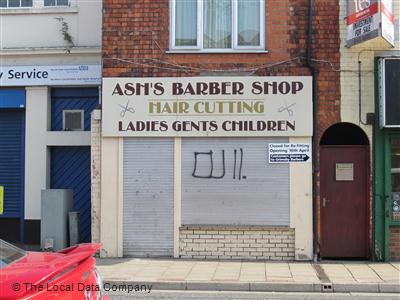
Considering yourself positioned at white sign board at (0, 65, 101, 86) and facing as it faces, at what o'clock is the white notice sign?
The white notice sign is roughly at 10 o'clock from the white sign board.

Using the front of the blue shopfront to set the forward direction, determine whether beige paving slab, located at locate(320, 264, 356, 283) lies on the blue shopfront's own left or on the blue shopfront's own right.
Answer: on the blue shopfront's own left

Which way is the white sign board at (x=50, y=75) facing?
toward the camera

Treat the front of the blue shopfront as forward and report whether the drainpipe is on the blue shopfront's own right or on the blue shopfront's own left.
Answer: on the blue shopfront's own left

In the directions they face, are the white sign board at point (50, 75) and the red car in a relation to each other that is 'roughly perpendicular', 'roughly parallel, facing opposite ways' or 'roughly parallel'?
roughly perpendicular

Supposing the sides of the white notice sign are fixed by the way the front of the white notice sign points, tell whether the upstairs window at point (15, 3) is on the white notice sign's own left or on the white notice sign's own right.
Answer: on the white notice sign's own right

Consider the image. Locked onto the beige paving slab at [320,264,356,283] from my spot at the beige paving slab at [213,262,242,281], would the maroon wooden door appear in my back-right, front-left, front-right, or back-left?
front-left

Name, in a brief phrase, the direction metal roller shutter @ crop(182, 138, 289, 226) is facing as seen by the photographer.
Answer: facing the viewer

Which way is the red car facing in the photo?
to the viewer's left

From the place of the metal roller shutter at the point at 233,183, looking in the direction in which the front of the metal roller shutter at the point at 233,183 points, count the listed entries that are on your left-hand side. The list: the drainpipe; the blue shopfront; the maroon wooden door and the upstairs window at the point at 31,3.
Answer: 2

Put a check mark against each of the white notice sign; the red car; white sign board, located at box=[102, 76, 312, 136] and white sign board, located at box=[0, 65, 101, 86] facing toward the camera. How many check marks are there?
3

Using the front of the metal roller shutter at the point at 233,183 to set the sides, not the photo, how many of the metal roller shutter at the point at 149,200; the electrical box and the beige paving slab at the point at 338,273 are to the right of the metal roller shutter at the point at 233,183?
2

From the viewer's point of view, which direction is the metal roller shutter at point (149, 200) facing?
toward the camera

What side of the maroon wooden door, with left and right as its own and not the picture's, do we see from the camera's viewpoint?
front
